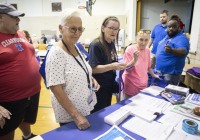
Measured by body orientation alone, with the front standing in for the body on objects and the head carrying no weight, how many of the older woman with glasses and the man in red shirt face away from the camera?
0

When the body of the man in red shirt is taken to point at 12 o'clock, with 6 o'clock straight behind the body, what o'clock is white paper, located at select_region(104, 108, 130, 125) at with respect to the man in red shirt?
The white paper is roughly at 12 o'clock from the man in red shirt.

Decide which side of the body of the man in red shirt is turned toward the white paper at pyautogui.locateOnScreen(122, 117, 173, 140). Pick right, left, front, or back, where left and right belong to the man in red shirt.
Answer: front

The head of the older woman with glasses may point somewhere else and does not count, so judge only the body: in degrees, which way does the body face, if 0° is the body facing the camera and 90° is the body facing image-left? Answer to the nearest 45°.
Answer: approximately 315°

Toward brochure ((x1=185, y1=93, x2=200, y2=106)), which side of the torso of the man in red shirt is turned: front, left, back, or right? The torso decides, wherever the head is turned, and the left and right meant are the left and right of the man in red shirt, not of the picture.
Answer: front

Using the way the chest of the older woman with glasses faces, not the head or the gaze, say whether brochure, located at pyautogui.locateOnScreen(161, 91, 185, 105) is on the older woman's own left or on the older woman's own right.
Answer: on the older woman's own left

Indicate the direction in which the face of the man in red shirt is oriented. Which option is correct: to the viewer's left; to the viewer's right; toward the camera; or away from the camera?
to the viewer's right
